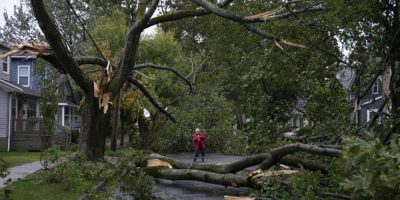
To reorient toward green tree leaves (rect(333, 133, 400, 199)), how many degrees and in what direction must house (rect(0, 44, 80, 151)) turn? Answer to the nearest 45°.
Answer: approximately 45° to its right

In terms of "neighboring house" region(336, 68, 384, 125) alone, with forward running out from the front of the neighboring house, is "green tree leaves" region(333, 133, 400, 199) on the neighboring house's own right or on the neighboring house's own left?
on the neighboring house's own left

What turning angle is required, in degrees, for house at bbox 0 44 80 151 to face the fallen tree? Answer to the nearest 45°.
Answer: approximately 45° to its right

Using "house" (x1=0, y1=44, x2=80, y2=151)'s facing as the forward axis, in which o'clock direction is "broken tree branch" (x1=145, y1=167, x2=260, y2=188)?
The broken tree branch is roughly at 1 o'clock from the house.

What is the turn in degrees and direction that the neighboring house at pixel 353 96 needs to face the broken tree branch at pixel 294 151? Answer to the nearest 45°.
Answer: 0° — it already faces it
